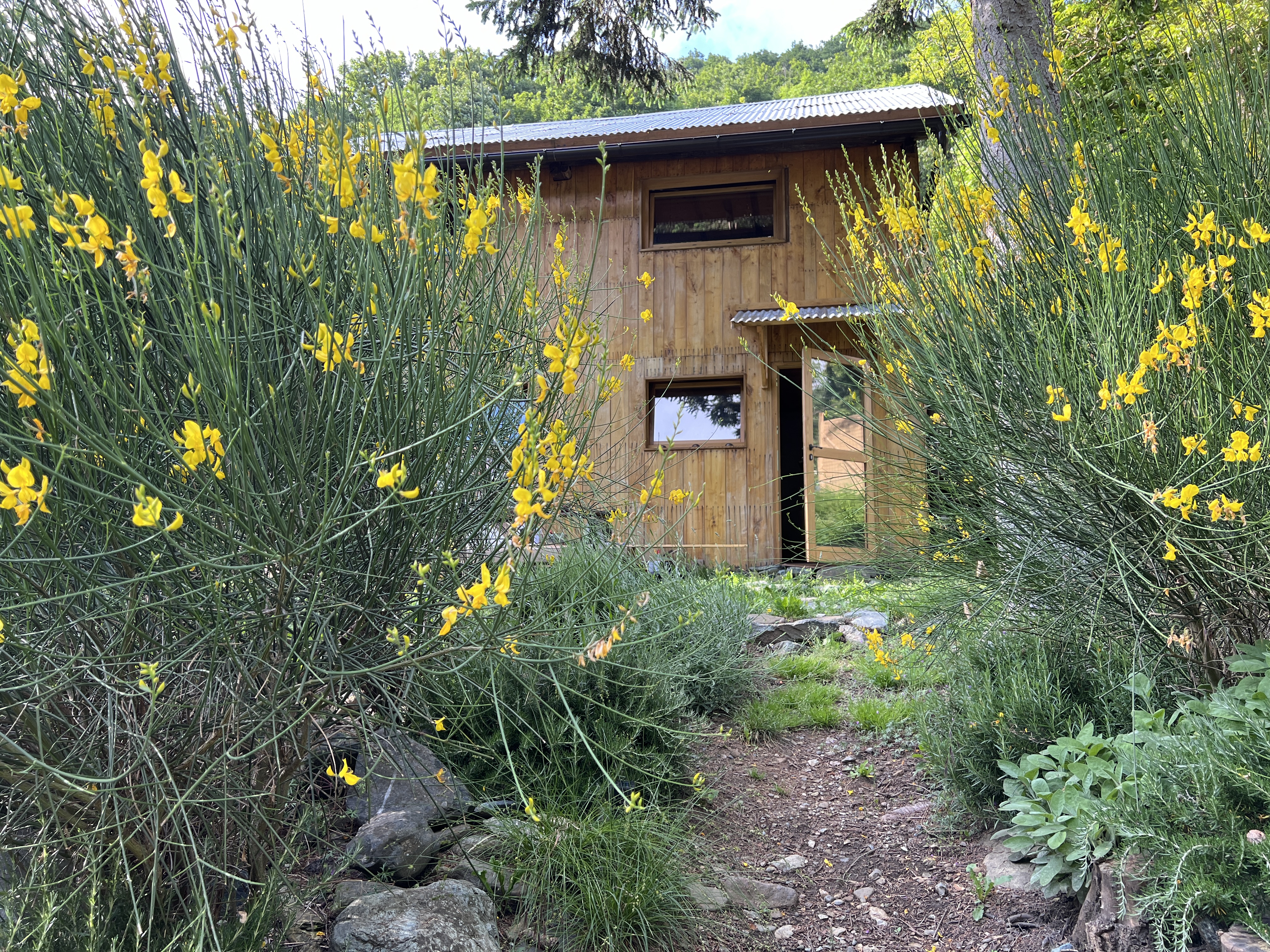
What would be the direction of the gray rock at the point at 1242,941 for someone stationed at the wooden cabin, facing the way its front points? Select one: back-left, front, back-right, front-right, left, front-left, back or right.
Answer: front

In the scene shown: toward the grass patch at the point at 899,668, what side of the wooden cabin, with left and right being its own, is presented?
front

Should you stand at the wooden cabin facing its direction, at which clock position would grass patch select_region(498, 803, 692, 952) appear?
The grass patch is roughly at 12 o'clock from the wooden cabin.

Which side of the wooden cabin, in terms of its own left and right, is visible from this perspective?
front

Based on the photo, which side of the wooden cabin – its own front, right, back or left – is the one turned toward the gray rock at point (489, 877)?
front

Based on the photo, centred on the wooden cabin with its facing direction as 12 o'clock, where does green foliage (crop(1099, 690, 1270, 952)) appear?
The green foliage is roughly at 12 o'clock from the wooden cabin.

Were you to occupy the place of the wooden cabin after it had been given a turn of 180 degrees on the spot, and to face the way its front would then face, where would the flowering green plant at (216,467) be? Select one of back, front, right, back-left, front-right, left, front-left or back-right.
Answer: back

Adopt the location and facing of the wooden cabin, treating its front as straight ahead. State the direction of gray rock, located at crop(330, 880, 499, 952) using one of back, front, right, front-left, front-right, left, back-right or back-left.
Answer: front

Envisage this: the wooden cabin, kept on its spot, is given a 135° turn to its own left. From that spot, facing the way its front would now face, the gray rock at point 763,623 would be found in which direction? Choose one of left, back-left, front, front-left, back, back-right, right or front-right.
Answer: back-right

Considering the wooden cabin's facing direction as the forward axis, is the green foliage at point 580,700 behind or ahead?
ahead

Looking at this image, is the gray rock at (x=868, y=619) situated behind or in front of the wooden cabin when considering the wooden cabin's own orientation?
in front
